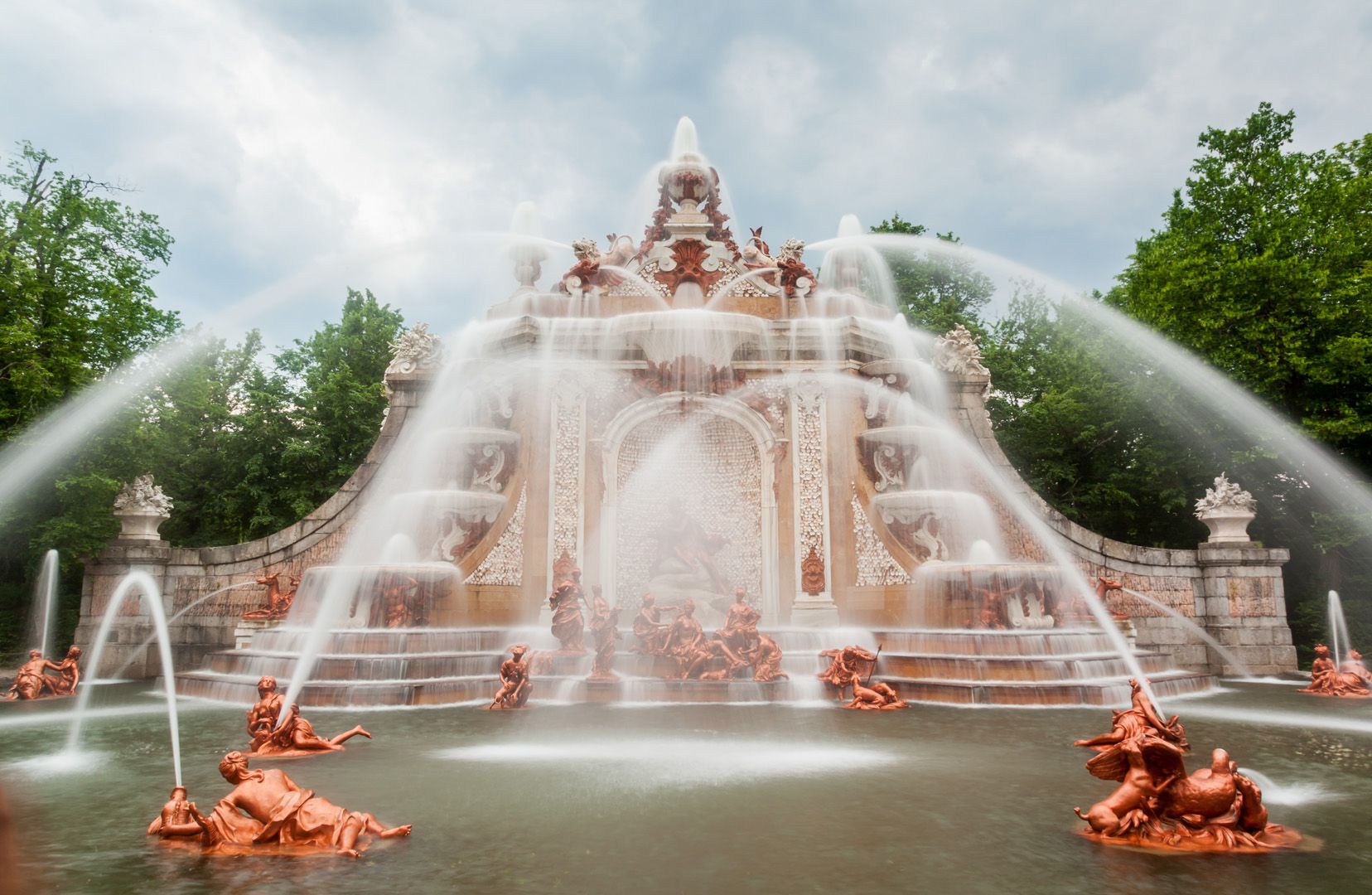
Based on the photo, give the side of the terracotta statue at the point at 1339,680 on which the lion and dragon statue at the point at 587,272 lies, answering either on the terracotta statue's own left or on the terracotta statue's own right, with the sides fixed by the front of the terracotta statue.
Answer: on the terracotta statue's own right

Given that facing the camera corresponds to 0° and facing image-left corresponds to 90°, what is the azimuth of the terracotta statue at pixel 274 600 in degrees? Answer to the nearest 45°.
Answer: approximately 90°

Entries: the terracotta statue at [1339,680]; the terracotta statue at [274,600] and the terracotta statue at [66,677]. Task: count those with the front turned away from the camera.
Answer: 0

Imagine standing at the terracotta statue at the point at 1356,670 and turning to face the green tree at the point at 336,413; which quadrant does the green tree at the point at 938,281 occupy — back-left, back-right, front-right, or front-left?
front-right
